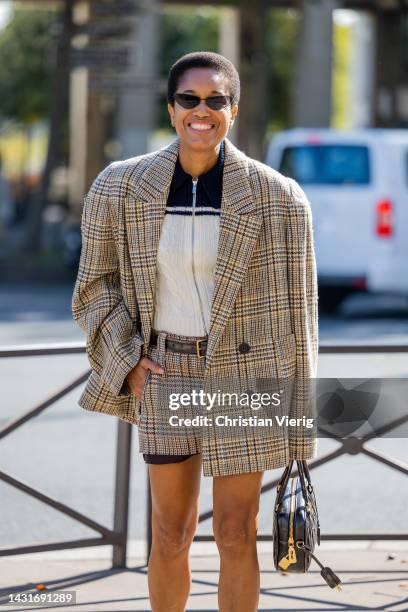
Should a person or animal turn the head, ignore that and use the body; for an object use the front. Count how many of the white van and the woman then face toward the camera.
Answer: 1

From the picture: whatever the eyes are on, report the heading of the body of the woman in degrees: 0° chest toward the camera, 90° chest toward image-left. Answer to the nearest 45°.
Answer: approximately 0°

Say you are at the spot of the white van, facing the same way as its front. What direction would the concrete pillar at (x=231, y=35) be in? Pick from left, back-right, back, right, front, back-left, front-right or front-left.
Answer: front-left

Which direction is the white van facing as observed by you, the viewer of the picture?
facing away from the viewer and to the right of the viewer

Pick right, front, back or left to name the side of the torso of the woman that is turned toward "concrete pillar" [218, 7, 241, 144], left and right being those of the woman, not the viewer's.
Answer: back

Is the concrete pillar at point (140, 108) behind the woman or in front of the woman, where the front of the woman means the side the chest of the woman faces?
behind

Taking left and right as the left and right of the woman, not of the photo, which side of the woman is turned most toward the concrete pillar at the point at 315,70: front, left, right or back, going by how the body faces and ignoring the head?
back

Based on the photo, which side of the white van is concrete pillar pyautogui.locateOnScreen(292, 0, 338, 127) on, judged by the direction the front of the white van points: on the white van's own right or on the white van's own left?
on the white van's own left

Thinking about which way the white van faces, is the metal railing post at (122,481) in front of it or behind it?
behind
